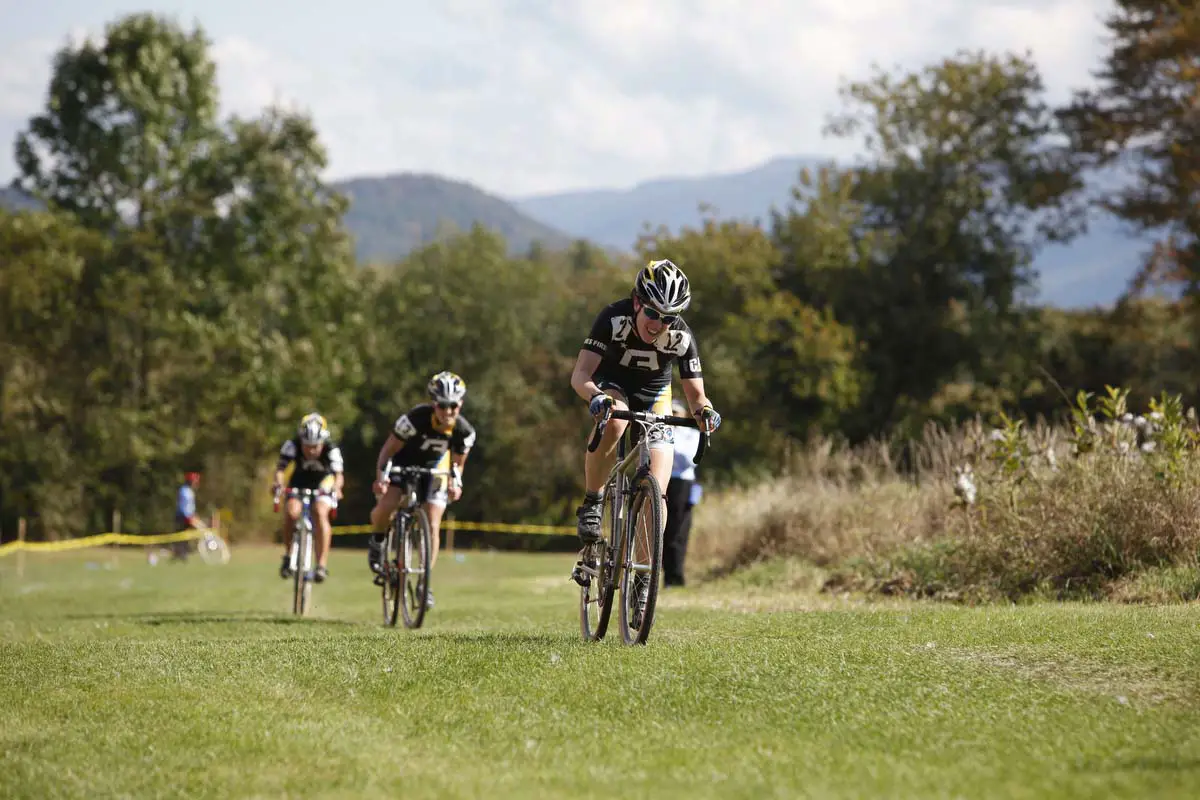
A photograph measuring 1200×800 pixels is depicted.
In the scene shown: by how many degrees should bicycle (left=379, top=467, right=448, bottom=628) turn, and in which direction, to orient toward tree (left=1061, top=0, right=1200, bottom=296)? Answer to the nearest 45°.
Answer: approximately 135° to its left

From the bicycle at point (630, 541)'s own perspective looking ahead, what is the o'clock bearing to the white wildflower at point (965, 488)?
The white wildflower is roughly at 7 o'clock from the bicycle.

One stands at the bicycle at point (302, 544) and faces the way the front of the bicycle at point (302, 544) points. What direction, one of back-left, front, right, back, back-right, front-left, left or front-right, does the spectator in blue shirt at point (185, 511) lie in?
back

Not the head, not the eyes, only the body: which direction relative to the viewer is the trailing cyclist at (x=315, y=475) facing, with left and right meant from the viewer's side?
facing the viewer

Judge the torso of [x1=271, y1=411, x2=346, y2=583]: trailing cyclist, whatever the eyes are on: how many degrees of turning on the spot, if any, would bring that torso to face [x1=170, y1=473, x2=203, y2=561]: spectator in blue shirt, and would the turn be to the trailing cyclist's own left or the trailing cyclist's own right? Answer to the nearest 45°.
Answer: approximately 180°

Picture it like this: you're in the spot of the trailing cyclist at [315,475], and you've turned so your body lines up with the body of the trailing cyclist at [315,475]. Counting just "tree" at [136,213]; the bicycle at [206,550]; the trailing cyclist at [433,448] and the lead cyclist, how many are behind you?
2

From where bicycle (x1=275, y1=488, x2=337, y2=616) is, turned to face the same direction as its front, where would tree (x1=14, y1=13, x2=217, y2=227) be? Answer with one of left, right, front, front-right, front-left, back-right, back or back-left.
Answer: back

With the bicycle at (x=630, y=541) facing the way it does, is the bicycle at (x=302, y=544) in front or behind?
behind

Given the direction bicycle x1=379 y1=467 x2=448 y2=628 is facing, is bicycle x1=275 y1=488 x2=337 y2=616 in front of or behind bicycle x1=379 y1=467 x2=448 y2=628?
behind
